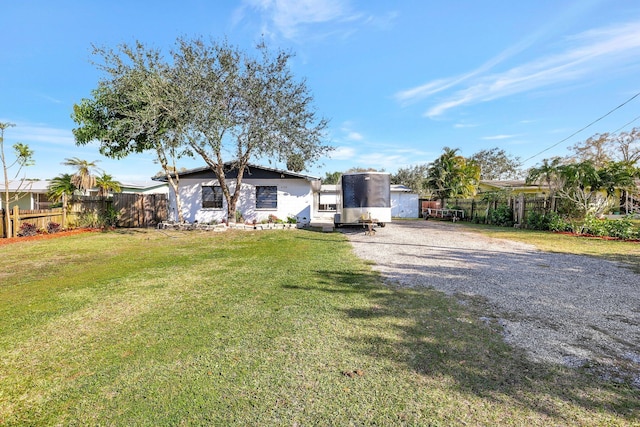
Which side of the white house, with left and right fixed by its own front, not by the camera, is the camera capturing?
front

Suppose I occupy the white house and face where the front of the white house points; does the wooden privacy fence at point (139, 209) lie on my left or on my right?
on my right

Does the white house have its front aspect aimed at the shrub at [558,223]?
no

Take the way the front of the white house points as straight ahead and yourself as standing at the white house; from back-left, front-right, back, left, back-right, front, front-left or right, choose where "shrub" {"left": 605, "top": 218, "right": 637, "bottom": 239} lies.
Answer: front-left

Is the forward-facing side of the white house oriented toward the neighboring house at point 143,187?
no

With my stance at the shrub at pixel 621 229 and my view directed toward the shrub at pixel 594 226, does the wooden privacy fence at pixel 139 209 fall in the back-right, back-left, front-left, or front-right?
front-left

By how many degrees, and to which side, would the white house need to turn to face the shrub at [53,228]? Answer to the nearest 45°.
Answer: approximately 90° to its right

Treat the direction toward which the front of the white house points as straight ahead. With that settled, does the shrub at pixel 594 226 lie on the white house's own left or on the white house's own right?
on the white house's own left

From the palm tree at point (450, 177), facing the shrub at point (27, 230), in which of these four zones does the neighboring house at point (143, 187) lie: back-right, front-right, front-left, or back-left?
front-right

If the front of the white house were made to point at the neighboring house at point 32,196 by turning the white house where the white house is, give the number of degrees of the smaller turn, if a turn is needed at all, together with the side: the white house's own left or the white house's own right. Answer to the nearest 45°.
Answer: approximately 135° to the white house's own right

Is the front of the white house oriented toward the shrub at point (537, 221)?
no

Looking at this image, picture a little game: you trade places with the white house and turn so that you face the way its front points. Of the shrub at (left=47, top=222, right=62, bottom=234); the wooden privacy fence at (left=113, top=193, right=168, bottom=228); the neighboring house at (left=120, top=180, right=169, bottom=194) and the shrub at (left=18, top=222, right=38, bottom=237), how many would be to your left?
0

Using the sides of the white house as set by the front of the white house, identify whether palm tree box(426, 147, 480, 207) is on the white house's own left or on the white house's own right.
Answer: on the white house's own left

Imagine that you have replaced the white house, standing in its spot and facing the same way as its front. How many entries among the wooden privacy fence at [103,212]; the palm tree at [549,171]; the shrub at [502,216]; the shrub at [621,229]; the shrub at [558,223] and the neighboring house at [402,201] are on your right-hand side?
1
